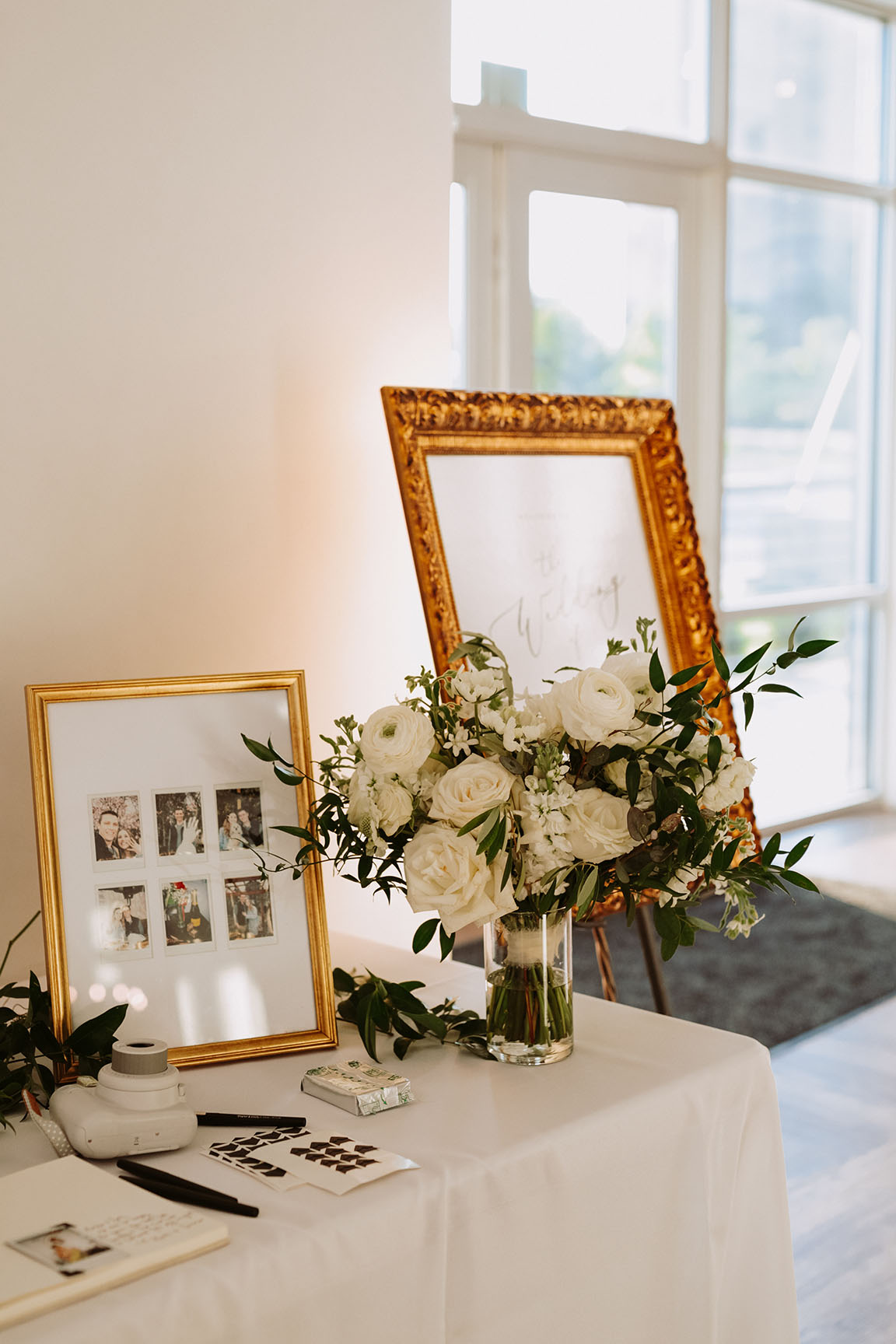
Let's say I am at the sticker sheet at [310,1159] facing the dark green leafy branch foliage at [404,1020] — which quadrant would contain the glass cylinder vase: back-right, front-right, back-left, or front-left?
front-right

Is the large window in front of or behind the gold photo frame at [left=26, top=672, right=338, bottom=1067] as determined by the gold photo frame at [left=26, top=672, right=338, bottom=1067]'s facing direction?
behind

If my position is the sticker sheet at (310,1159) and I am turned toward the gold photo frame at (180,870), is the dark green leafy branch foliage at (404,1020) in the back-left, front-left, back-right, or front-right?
front-right

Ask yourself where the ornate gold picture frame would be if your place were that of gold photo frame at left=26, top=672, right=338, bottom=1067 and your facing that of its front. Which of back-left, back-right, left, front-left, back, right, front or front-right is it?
back-left

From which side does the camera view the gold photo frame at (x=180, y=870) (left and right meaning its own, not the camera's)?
front

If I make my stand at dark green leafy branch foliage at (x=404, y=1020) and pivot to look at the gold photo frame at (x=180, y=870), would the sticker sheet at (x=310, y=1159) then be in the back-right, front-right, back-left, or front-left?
front-left
